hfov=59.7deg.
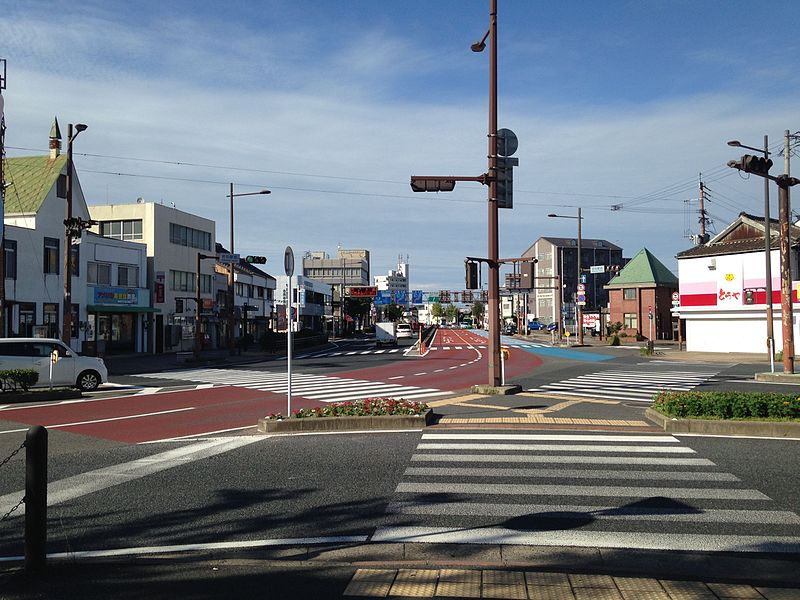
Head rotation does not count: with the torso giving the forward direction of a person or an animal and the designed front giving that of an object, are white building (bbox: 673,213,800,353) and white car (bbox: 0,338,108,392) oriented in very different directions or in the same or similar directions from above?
very different directions

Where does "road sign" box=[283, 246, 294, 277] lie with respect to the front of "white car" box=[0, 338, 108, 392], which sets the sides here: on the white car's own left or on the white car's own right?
on the white car's own right

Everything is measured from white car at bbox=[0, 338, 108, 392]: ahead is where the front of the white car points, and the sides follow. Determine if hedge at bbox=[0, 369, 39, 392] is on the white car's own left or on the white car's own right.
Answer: on the white car's own right

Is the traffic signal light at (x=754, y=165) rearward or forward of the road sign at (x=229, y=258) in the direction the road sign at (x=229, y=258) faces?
forward

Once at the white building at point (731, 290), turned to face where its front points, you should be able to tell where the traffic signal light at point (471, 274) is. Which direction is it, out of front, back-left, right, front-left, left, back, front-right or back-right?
front-left

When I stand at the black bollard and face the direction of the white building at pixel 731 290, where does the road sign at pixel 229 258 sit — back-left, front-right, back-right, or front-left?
front-left

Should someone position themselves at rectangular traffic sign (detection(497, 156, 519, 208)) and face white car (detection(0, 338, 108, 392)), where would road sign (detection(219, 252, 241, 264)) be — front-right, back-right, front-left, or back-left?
front-right

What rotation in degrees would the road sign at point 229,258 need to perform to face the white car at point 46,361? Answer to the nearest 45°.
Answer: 0° — it already faces it

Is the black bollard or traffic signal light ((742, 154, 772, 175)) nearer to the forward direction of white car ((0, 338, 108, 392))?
the traffic signal light

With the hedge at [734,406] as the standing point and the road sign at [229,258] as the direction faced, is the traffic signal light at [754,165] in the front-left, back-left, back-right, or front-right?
front-right

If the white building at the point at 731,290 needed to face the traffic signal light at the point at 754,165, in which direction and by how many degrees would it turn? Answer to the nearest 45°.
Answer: approximately 45° to its left

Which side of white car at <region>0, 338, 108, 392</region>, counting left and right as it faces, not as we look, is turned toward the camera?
right

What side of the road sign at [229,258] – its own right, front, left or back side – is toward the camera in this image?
front

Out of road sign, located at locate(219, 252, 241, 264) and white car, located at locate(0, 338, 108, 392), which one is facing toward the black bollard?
the road sign

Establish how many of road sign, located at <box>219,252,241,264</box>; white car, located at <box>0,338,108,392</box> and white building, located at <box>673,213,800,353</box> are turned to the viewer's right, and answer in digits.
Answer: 1

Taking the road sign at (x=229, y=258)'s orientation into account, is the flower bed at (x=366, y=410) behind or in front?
in front

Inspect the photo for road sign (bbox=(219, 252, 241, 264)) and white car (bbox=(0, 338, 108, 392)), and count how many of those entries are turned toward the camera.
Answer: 1

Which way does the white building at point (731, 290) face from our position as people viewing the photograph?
facing the viewer and to the left of the viewer

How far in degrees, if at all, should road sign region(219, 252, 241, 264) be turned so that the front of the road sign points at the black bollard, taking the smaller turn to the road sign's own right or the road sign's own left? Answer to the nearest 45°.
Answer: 0° — it already faces it
